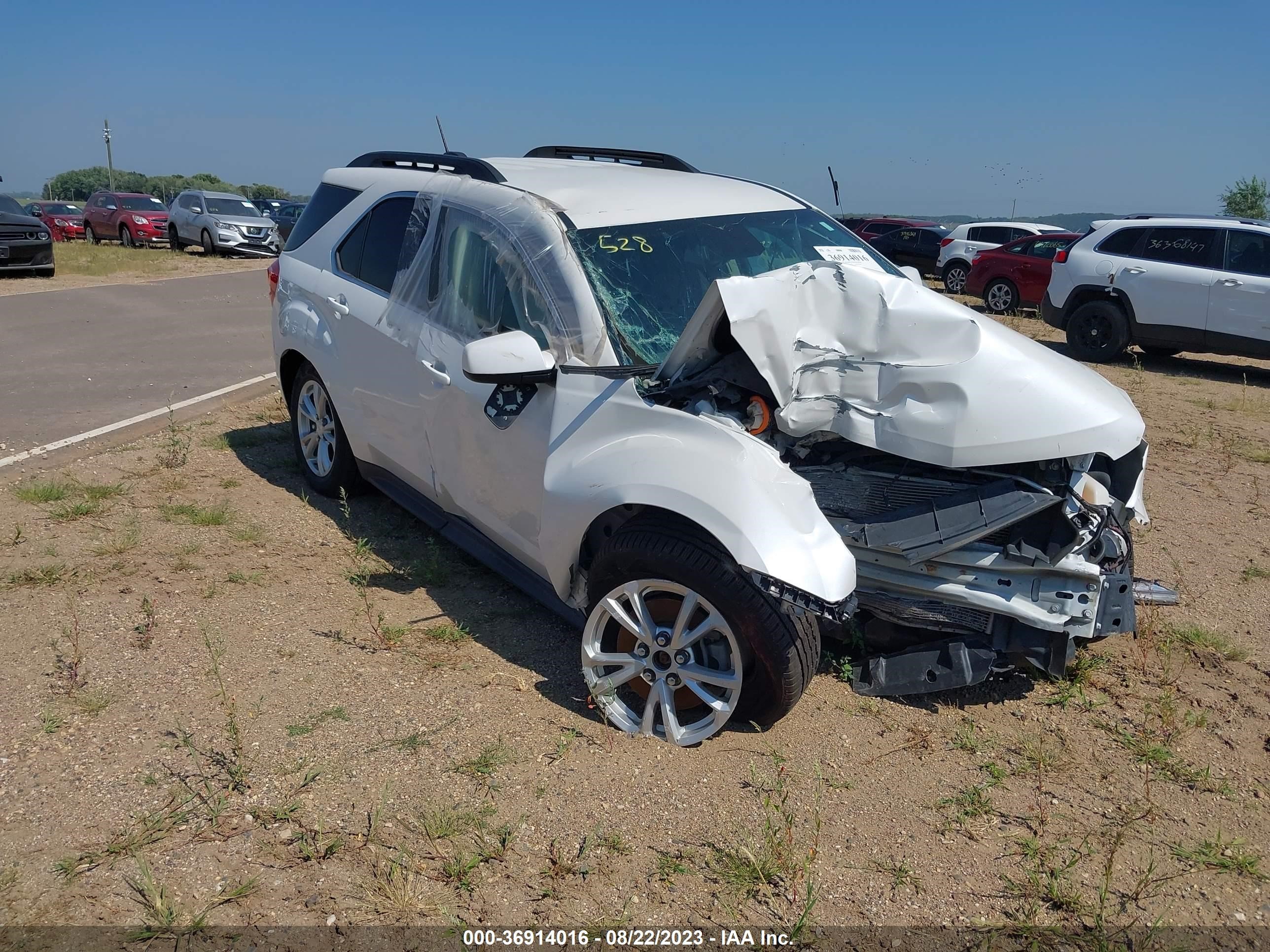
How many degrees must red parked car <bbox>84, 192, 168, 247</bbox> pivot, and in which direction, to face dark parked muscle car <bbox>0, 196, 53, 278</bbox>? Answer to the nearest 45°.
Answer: approximately 45° to its right

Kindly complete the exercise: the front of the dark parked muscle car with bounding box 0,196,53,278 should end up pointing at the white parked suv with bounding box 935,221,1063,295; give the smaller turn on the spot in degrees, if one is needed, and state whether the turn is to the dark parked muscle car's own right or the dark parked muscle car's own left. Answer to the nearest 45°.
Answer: approximately 45° to the dark parked muscle car's own left

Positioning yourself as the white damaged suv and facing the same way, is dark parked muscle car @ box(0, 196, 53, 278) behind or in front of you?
behind

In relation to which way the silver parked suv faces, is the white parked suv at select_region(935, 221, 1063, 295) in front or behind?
in front

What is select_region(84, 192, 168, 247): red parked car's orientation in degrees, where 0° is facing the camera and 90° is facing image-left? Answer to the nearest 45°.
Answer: approximately 315°

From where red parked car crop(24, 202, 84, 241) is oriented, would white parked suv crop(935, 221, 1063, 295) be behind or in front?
in front

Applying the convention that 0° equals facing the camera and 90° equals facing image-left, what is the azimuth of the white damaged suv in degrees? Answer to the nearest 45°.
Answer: approximately 315°

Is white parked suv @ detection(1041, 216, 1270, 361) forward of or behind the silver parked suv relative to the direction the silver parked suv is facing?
forward
